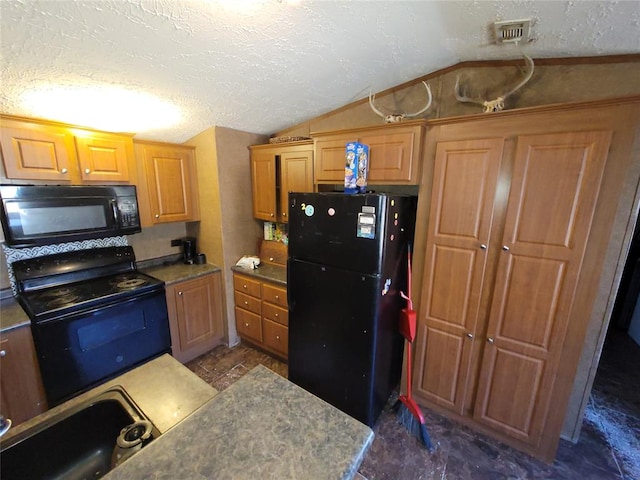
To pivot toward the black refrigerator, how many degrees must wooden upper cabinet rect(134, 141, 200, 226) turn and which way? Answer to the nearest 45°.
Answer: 0° — it already faces it

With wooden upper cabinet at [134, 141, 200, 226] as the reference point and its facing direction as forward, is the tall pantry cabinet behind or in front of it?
in front

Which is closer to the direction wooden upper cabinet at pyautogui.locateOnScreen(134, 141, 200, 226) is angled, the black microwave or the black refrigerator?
the black refrigerator

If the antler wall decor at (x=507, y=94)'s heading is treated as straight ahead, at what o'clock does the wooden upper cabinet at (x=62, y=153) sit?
The wooden upper cabinet is roughly at 2 o'clock from the antler wall decor.

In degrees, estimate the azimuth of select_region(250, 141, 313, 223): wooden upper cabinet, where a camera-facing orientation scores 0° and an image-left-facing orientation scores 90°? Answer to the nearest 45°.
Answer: approximately 45°

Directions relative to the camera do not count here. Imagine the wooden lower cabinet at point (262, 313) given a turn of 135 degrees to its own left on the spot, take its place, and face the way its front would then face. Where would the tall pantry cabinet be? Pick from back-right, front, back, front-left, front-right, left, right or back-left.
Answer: front-right

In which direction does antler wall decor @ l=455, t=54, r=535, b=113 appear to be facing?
toward the camera

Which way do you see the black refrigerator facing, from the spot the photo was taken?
facing the viewer and to the left of the viewer

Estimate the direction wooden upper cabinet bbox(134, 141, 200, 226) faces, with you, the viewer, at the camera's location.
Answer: facing the viewer and to the right of the viewer

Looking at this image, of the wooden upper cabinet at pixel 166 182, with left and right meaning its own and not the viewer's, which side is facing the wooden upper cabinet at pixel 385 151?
front

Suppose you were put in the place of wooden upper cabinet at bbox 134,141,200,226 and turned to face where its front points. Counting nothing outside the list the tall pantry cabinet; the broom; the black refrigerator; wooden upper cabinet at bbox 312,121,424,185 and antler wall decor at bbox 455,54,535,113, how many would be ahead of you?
5

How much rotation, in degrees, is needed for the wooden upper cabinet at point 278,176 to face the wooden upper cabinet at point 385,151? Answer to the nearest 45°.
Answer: approximately 90° to its left

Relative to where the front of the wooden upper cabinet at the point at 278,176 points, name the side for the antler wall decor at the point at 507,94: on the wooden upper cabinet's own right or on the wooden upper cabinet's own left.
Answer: on the wooden upper cabinet's own left

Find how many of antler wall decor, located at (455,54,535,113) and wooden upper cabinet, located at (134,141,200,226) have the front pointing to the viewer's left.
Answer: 0

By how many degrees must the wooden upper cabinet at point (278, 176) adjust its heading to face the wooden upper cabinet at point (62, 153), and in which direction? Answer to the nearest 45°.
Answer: approximately 45° to its right

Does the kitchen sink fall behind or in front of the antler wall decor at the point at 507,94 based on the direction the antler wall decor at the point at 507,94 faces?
in front
